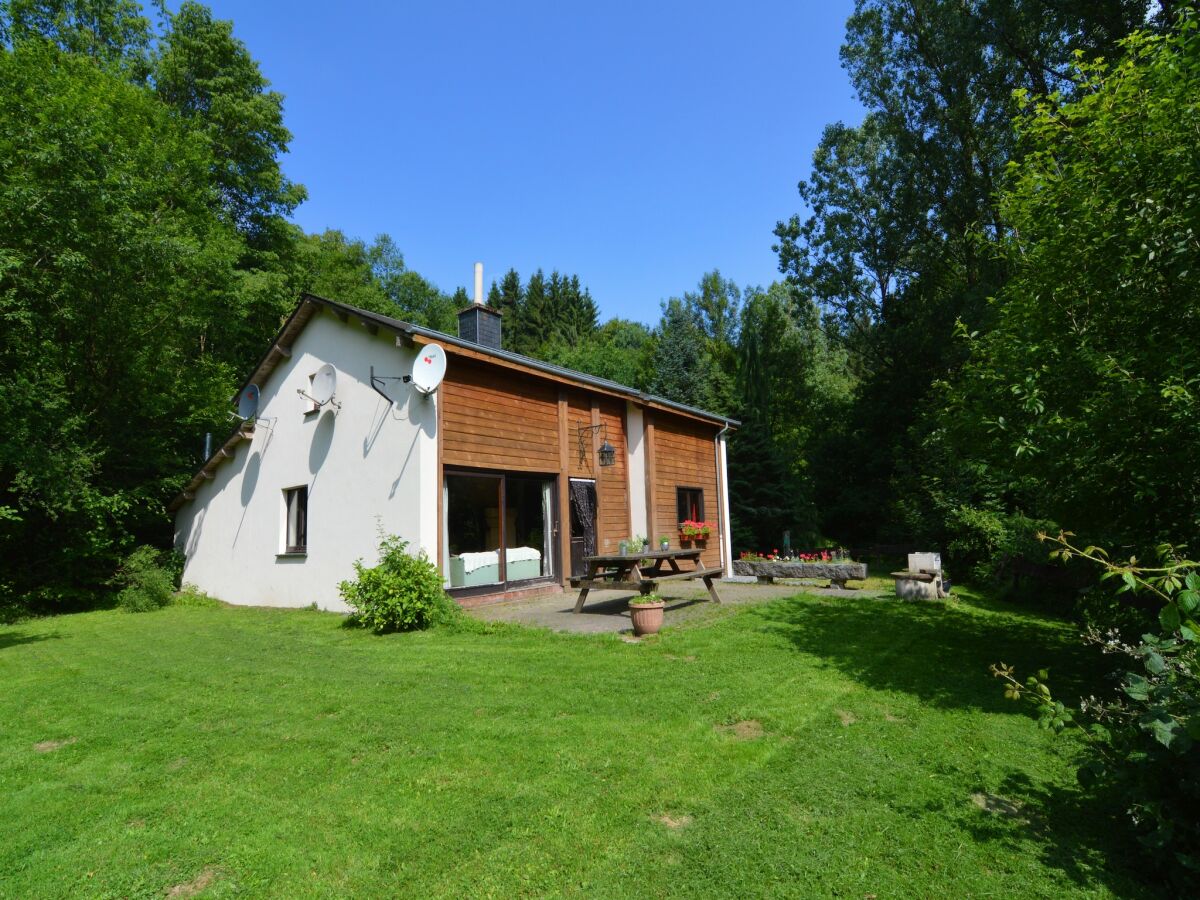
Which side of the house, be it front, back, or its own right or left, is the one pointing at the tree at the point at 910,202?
left

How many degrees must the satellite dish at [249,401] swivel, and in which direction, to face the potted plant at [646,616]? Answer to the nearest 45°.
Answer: approximately 90° to its left

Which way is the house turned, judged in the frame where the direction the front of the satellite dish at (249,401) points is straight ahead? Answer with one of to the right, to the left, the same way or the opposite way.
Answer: to the left

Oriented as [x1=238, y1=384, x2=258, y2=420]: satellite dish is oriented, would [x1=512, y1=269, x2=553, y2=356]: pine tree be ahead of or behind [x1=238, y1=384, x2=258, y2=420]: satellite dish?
behind

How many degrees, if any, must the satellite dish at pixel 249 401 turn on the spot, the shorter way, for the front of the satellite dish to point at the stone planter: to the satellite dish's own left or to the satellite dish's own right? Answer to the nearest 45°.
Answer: approximately 90° to the satellite dish's own left

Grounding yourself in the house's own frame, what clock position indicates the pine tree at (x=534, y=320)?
The pine tree is roughly at 8 o'clock from the house.

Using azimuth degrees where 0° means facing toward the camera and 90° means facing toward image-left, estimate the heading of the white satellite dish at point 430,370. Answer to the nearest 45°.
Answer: approximately 45°

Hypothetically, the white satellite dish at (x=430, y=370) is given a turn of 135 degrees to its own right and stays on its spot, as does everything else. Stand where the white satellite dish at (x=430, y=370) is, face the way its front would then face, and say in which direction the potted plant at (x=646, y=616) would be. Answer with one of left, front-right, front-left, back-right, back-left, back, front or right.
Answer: back-right

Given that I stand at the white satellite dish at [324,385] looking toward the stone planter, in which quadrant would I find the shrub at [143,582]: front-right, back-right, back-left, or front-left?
back-left

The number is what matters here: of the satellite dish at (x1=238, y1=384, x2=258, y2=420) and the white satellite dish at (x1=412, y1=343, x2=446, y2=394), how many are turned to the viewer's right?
0

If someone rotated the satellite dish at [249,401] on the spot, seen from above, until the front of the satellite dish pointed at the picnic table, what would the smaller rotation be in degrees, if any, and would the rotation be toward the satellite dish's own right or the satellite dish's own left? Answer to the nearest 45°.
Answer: approximately 90° to the satellite dish's own left

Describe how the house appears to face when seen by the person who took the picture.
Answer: facing the viewer and to the right of the viewer

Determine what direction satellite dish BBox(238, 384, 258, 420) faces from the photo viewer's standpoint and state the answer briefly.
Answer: facing the viewer and to the left of the viewer

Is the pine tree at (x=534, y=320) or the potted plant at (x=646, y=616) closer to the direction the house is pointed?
the potted plant

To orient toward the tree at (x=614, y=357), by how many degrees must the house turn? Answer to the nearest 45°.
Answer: approximately 135° to its left

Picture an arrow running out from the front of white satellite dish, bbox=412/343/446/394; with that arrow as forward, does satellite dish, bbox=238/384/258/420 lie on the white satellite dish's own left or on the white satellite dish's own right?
on the white satellite dish's own right
